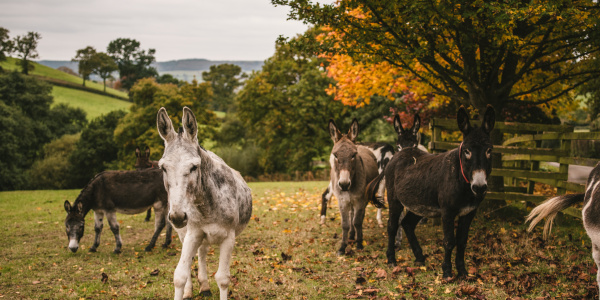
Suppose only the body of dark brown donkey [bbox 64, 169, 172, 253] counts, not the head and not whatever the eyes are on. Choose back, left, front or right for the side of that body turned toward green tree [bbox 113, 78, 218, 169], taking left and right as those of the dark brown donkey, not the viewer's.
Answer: right

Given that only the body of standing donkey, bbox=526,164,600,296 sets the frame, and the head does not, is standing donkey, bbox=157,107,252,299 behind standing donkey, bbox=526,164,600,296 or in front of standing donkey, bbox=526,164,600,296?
behind

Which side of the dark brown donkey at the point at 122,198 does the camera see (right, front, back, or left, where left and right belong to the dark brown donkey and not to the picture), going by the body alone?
left

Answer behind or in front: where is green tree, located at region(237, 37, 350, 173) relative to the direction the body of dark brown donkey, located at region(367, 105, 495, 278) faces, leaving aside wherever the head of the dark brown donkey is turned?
behind

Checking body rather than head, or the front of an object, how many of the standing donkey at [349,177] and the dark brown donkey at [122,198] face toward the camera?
1

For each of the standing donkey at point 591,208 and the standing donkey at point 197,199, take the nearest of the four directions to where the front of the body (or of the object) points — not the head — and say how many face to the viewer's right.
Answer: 1

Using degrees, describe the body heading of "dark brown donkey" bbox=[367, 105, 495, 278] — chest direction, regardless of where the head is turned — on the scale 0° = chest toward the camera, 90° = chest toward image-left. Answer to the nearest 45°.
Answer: approximately 315°

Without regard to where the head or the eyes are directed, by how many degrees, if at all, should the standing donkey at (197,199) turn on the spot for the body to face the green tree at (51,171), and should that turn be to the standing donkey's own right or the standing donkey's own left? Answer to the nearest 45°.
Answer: approximately 135° to the standing donkey's own right

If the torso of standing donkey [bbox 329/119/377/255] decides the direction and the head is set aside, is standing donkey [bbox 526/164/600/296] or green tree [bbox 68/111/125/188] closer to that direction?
the standing donkey

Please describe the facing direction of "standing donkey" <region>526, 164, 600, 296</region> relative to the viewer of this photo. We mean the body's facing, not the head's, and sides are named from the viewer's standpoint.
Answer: facing to the right of the viewer

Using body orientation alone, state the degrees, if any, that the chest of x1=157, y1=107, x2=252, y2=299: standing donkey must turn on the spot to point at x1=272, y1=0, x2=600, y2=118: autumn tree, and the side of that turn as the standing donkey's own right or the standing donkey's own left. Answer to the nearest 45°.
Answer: approximately 180°
